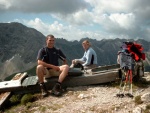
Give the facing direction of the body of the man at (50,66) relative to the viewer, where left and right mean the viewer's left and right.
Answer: facing the viewer

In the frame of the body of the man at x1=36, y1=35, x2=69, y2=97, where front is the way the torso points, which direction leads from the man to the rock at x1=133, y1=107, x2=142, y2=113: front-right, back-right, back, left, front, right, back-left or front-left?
front-left
